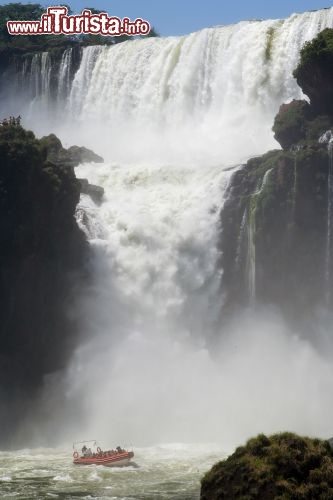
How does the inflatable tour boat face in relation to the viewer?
to the viewer's right
